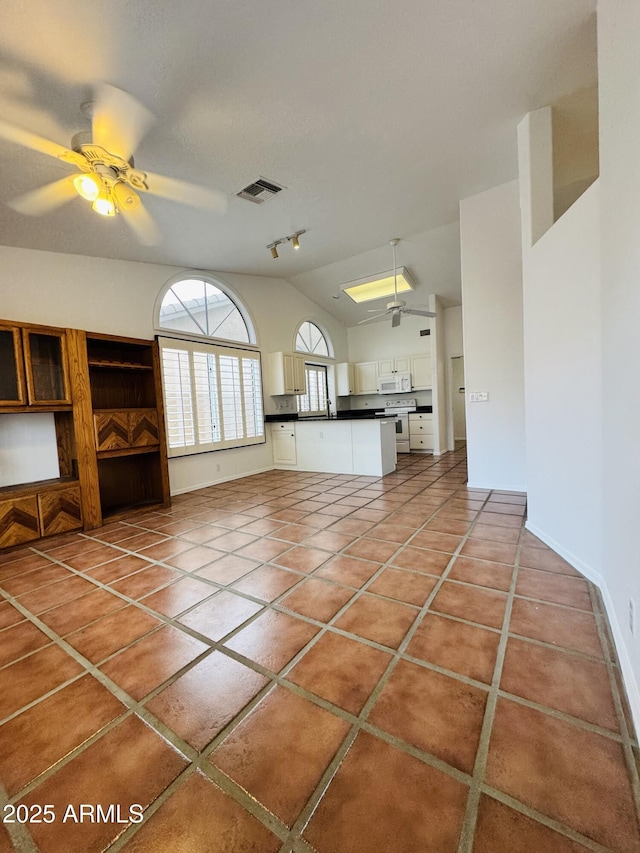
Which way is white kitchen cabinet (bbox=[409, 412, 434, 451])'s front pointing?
toward the camera

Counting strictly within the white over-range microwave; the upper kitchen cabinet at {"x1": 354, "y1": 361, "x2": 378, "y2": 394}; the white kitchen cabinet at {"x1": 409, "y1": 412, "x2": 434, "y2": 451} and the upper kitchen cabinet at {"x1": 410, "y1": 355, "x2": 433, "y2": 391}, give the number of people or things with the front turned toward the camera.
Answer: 4

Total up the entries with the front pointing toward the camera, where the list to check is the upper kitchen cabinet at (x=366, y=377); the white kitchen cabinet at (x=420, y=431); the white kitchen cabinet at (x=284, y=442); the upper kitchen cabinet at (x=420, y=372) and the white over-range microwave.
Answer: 5

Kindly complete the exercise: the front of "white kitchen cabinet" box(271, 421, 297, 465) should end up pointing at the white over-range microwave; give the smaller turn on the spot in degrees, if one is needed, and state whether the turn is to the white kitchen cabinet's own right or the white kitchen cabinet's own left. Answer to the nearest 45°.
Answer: approximately 135° to the white kitchen cabinet's own left

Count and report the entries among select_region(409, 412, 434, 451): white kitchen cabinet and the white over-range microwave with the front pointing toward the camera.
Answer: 2

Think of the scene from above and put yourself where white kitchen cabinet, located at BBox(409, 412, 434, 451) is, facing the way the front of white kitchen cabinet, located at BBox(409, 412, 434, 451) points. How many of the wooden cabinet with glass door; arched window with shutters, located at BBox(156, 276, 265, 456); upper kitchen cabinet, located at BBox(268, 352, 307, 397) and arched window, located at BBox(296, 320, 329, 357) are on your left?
0

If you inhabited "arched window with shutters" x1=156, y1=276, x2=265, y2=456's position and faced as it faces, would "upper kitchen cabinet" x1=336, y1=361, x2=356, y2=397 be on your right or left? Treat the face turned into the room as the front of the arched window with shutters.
on your left

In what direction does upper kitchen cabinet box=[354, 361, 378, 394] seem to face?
toward the camera

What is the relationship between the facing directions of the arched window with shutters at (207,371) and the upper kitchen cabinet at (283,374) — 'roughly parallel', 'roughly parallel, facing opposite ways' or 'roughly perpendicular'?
roughly parallel

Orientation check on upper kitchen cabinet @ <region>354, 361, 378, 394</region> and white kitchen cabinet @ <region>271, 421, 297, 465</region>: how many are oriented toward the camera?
2

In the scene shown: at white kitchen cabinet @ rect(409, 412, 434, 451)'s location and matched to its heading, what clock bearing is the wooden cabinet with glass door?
The wooden cabinet with glass door is roughly at 1 o'clock from the white kitchen cabinet.

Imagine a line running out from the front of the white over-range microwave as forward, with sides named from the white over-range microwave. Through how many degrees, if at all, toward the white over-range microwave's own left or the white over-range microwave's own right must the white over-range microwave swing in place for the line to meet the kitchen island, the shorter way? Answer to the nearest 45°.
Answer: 0° — it already faces it

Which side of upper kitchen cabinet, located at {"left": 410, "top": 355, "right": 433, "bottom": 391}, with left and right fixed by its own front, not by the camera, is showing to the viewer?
front
